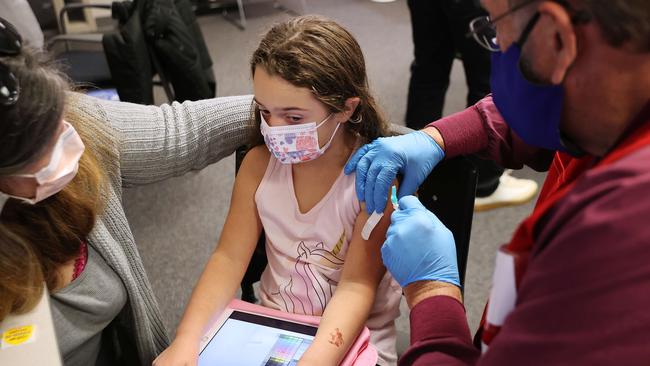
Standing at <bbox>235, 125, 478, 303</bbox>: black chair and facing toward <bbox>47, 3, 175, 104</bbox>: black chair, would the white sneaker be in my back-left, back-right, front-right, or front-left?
front-right

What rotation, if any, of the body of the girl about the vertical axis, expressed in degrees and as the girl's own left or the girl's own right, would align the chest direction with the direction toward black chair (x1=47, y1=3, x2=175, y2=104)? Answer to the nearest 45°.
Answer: approximately 90° to the girl's own right

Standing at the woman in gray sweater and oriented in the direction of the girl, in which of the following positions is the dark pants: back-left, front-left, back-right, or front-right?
front-left

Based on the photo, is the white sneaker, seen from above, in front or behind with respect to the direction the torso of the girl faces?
behind

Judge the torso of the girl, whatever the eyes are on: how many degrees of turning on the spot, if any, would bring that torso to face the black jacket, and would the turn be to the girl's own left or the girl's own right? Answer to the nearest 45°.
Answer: approximately 135° to the girl's own right

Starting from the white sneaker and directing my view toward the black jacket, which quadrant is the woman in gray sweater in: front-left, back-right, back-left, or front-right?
front-left

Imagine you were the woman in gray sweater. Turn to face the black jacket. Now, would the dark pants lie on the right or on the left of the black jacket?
right

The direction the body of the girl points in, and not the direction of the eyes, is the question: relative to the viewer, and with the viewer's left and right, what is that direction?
facing the viewer and to the left of the viewer

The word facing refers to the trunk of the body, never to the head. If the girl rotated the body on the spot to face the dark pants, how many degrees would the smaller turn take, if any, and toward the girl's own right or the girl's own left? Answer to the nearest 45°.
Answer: approximately 180°
